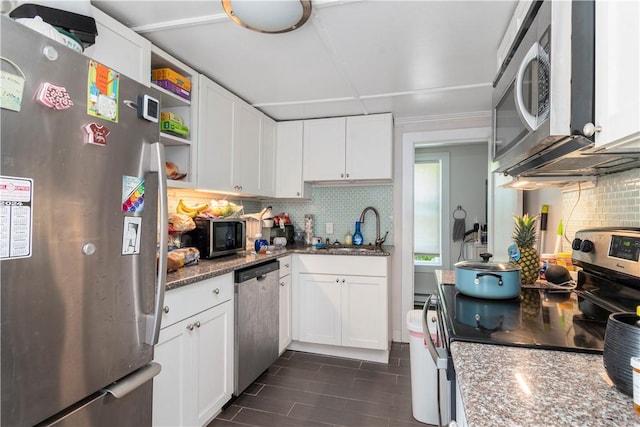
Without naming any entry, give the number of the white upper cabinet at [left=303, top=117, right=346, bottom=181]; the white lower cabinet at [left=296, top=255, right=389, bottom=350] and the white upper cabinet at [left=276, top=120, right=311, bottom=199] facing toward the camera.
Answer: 3

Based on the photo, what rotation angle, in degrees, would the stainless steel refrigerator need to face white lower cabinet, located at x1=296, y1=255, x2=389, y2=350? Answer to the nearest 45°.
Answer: approximately 90° to its left

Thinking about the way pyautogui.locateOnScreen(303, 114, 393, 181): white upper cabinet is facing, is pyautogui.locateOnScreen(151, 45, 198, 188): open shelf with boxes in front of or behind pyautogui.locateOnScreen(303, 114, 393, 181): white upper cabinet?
in front

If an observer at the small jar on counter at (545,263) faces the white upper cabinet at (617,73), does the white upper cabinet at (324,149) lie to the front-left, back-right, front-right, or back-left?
back-right

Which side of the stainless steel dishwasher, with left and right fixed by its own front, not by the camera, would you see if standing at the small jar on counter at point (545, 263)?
front

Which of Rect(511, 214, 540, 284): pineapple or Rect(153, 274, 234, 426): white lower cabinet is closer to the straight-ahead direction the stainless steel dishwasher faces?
the pineapple

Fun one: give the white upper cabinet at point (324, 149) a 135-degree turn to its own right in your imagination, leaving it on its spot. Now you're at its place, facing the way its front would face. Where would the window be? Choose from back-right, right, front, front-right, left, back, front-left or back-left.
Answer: right

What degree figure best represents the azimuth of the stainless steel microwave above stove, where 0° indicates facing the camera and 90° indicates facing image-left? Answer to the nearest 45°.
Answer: approximately 45°

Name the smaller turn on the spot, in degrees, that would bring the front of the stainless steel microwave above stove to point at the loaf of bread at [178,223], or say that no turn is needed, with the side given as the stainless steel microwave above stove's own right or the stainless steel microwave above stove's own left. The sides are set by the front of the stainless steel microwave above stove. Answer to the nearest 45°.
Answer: approximately 45° to the stainless steel microwave above stove's own right

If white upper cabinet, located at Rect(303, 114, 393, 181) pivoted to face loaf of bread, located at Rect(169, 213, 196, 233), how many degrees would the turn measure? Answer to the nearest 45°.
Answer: approximately 45° to its right

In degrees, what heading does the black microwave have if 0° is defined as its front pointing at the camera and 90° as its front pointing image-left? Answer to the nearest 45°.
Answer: approximately 315°

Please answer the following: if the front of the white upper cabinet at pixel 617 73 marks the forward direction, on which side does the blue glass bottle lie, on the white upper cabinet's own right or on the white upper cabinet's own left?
on the white upper cabinet's own right

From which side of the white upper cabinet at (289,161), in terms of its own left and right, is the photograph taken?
front

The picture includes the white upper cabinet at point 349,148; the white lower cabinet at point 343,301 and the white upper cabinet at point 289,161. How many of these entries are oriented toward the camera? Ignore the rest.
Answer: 3

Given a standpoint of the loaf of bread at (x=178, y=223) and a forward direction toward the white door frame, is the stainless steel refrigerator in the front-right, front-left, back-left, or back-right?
back-right
